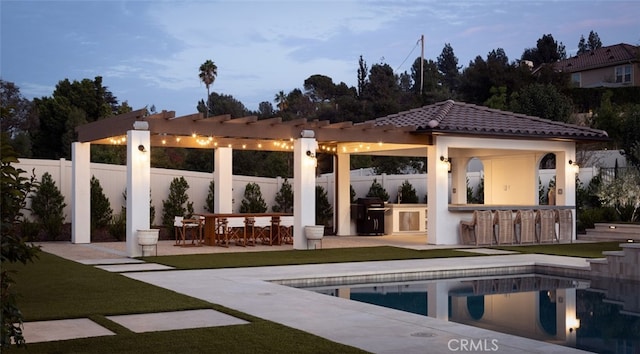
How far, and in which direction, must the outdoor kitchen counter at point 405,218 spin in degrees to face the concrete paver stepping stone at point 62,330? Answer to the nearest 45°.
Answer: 0° — it already faces it

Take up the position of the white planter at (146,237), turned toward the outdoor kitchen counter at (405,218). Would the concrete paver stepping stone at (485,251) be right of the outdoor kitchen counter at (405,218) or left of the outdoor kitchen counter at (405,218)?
right

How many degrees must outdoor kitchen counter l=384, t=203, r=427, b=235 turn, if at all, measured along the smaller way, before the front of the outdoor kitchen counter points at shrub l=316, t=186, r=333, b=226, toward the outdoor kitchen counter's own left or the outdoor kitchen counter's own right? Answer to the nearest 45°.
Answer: approximately 90° to the outdoor kitchen counter's own right

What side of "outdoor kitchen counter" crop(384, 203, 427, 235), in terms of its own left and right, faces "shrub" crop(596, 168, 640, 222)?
left

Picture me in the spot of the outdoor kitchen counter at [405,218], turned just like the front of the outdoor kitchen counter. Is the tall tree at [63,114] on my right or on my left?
on my right

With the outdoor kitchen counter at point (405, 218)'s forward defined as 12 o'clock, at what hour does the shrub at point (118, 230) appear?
The shrub is roughly at 2 o'clock from the outdoor kitchen counter.

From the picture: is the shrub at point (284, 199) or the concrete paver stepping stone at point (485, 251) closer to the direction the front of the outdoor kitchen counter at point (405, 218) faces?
the concrete paver stepping stone

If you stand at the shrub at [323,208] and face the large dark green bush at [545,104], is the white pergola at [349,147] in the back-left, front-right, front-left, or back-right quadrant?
back-right

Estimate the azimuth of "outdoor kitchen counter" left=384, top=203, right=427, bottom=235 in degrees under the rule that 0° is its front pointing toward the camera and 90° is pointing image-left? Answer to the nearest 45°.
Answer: approximately 0°

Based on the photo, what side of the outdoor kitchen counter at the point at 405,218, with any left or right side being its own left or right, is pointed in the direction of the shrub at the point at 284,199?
right

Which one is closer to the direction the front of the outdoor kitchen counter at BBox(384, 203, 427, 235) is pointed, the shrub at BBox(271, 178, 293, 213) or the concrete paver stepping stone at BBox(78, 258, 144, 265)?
the concrete paver stepping stone

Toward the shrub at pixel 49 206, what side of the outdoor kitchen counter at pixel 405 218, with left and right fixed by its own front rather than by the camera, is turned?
right
